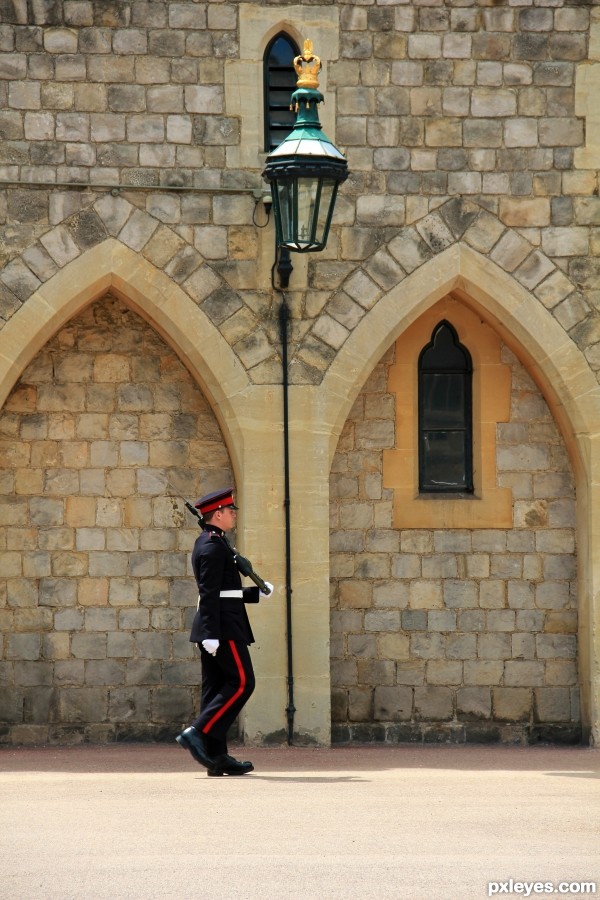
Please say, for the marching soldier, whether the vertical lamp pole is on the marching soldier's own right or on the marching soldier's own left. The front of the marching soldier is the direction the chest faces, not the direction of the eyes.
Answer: on the marching soldier's own left

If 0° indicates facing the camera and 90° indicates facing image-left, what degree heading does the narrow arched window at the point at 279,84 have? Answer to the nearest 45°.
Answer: approximately 0°

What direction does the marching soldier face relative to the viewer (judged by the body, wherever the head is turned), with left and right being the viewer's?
facing to the right of the viewer

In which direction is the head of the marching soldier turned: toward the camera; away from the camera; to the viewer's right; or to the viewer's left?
to the viewer's right

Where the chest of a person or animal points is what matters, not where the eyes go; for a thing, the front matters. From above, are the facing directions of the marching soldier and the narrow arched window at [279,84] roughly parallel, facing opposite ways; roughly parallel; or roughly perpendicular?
roughly perpendicular

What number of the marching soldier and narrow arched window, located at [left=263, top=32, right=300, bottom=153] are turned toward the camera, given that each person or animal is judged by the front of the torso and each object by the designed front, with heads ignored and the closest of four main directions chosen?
1
